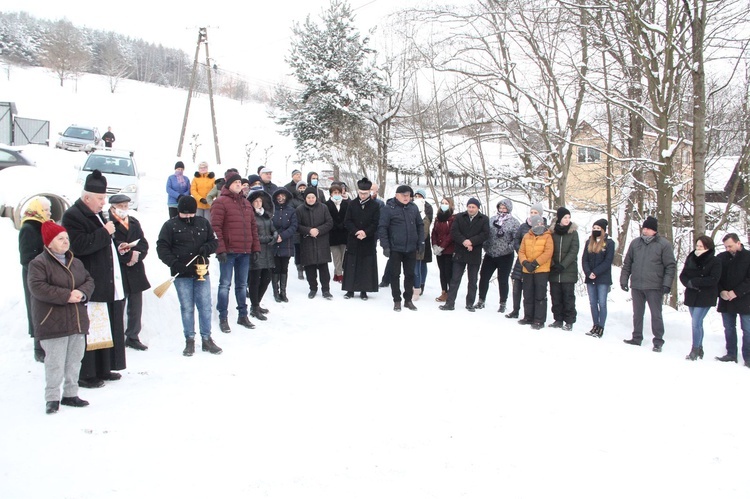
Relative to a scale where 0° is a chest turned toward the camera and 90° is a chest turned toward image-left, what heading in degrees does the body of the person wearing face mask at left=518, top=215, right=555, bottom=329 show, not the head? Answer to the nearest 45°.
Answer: approximately 45°

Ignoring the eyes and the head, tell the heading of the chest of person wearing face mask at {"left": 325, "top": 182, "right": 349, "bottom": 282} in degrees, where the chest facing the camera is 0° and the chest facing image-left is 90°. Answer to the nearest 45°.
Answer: approximately 0°

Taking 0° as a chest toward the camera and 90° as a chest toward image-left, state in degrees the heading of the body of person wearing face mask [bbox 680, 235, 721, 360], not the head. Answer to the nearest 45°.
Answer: approximately 45°

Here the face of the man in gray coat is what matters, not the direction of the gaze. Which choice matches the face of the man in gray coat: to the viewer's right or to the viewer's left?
to the viewer's left

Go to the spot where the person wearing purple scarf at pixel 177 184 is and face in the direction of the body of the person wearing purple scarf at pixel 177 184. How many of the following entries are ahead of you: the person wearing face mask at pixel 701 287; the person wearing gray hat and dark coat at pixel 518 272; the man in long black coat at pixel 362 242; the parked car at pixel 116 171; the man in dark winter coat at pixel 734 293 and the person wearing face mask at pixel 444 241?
5

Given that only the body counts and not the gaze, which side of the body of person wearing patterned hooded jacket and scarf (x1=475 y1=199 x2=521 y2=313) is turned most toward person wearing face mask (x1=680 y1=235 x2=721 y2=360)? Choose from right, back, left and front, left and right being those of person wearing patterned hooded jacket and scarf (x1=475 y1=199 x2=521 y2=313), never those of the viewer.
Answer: left

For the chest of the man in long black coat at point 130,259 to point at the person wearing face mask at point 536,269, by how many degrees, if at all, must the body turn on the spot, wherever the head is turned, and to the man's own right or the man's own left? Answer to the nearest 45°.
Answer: approximately 45° to the man's own left
